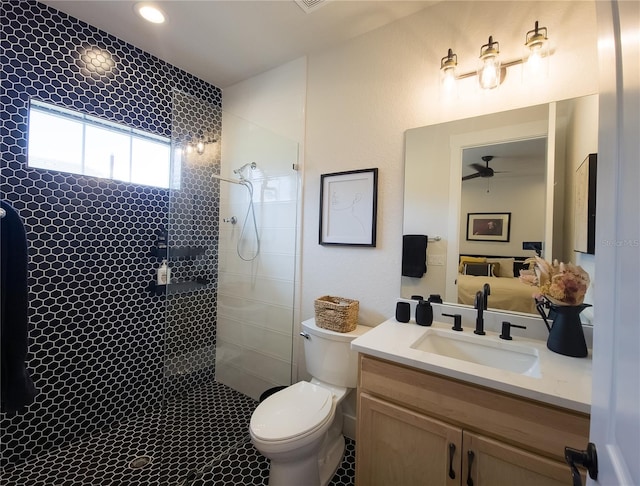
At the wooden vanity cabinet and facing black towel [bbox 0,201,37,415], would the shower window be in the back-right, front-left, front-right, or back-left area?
front-right

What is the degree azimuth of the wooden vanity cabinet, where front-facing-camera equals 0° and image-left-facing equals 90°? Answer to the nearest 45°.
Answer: approximately 45°

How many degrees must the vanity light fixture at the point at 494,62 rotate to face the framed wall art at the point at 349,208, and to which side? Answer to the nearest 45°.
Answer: approximately 45° to its right

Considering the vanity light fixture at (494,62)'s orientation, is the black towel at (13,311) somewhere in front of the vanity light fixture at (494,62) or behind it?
in front

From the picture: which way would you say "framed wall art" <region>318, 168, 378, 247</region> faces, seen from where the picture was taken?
facing the viewer and to the left of the viewer

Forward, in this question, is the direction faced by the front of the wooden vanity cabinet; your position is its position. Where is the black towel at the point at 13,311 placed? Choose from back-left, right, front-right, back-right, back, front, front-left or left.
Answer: front

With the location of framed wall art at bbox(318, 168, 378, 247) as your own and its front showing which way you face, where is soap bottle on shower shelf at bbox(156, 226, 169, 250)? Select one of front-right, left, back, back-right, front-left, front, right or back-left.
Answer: front-right

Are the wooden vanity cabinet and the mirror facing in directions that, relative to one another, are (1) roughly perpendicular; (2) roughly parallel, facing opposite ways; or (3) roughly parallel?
roughly parallel

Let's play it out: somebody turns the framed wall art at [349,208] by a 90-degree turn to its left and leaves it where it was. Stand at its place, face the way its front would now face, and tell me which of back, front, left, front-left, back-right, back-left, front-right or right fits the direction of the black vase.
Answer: front

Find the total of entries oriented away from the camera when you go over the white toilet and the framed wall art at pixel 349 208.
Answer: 0

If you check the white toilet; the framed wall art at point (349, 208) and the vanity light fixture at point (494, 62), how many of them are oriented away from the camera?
0

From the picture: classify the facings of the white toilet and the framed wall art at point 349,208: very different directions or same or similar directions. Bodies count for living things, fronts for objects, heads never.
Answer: same or similar directions

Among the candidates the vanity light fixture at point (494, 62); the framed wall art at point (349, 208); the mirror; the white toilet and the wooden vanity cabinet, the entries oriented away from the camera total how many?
0

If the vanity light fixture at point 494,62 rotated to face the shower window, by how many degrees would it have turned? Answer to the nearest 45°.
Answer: approximately 45° to its right

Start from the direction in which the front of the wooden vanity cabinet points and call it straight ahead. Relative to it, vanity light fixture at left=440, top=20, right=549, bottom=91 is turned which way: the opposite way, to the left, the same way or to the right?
the same way

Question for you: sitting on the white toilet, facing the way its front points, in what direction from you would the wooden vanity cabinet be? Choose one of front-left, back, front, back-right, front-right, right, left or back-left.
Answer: left
